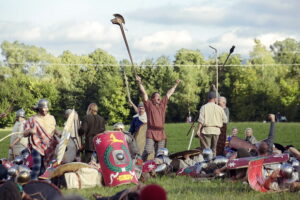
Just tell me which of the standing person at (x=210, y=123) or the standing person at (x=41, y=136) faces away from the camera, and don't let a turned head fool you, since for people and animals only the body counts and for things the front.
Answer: the standing person at (x=210, y=123)

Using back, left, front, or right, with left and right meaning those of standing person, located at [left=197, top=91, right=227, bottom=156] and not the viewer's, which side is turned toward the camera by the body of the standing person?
back

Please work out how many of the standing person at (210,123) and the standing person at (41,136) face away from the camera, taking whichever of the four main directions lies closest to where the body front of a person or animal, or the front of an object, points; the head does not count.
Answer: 1

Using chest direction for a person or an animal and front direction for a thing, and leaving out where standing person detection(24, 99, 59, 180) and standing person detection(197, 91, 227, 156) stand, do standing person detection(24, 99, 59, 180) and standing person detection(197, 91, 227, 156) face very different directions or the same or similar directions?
very different directions
